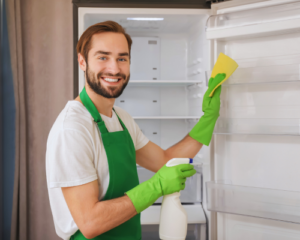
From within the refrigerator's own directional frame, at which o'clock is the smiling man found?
The smiling man is roughly at 2 o'clock from the refrigerator.

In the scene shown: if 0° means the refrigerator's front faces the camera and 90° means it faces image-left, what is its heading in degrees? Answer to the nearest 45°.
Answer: approximately 0°

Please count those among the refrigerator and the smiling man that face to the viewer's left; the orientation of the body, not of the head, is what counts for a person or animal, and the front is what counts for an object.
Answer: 0

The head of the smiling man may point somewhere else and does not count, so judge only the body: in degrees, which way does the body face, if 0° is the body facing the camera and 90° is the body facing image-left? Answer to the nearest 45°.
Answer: approximately 315°
